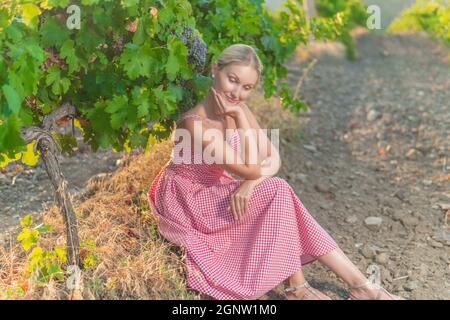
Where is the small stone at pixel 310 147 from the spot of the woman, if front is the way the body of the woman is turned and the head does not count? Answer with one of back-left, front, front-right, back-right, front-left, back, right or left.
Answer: back-left

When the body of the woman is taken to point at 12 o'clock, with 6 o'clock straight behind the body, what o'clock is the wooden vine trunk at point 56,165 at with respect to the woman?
The wooden vine trunk is roughly at 4 o'clock from the woman.

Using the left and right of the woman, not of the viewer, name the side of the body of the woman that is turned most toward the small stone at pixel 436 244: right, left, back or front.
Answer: left

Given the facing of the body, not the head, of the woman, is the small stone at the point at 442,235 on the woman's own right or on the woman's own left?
on the woman's own left

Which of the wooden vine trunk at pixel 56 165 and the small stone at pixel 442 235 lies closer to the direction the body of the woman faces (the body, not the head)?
the small stone

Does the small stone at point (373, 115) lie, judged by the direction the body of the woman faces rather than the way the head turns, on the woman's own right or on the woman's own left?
on the woman's own left

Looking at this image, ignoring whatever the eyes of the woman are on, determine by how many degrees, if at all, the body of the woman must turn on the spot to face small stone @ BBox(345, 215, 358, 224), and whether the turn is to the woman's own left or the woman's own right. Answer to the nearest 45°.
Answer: approximately 90° to the woman's own left

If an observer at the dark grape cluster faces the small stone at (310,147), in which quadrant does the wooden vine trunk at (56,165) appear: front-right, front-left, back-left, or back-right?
back-left

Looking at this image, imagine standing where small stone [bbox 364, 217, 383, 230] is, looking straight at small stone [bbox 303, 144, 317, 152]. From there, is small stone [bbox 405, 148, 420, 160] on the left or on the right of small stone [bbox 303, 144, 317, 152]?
right

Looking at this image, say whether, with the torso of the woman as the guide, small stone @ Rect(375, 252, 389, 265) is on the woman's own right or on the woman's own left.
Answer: on the woman's own left

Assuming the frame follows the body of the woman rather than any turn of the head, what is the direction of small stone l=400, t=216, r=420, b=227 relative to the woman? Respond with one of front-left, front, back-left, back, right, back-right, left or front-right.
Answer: left

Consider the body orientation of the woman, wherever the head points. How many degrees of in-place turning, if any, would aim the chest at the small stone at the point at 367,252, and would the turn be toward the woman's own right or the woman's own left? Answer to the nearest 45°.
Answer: approximately 90° to the woman's own left

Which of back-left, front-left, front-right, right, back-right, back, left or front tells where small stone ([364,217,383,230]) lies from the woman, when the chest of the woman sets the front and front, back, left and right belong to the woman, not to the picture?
left
